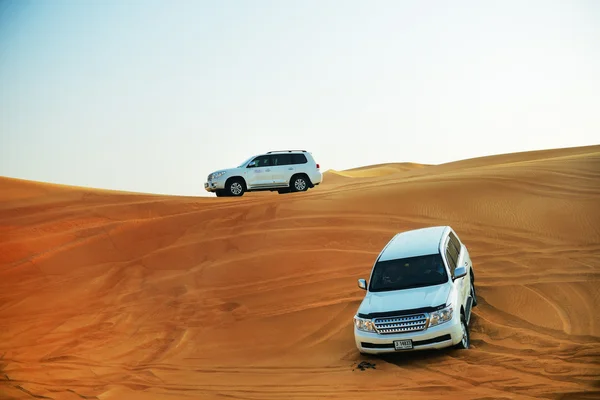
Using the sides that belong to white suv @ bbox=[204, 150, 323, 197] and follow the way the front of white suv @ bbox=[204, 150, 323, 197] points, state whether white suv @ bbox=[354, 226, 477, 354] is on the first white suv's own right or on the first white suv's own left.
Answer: on the first white suv's own left

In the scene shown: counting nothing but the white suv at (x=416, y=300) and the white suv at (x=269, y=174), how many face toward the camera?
1

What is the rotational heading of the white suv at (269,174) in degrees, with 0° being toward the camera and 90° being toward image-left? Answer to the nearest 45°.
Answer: approximately 90°

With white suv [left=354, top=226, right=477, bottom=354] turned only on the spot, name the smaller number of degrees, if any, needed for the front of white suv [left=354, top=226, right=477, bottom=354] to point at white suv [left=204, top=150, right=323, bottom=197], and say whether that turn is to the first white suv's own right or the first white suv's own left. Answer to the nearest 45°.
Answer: approximately 180°

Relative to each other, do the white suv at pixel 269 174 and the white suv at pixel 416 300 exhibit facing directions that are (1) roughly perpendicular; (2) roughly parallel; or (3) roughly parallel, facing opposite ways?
roughly perpendicular

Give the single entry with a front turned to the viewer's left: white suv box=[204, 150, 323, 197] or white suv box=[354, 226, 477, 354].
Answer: white suv box=[204, 150, 323, 197]

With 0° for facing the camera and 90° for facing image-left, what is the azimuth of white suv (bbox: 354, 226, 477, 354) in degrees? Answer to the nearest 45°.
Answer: approximately 0°
